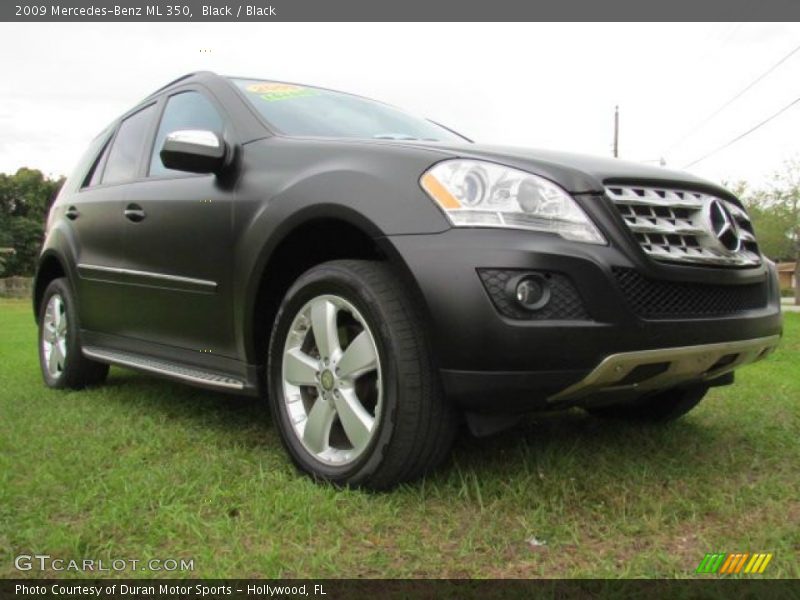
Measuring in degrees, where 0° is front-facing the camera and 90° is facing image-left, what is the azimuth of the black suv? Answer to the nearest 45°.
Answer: approximately 315°
